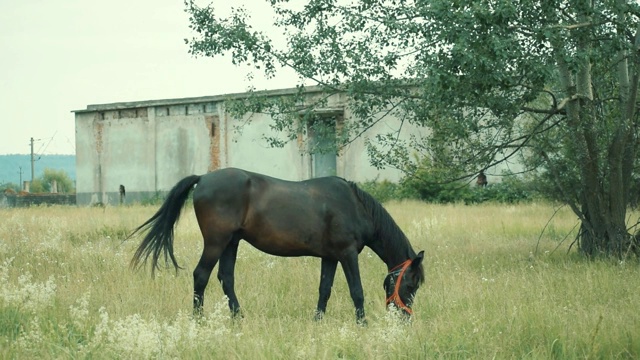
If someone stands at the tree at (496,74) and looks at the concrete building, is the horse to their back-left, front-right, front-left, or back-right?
back-left

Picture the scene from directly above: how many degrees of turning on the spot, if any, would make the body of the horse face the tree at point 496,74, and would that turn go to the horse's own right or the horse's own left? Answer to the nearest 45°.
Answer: approximately 45° to the horse's own left

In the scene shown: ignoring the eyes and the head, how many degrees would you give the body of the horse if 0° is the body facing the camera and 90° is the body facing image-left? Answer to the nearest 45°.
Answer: approximately 270°

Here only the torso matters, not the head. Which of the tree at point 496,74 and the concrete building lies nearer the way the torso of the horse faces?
the tree

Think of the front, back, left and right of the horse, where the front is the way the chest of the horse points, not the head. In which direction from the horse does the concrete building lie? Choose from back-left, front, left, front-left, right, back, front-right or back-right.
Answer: left
